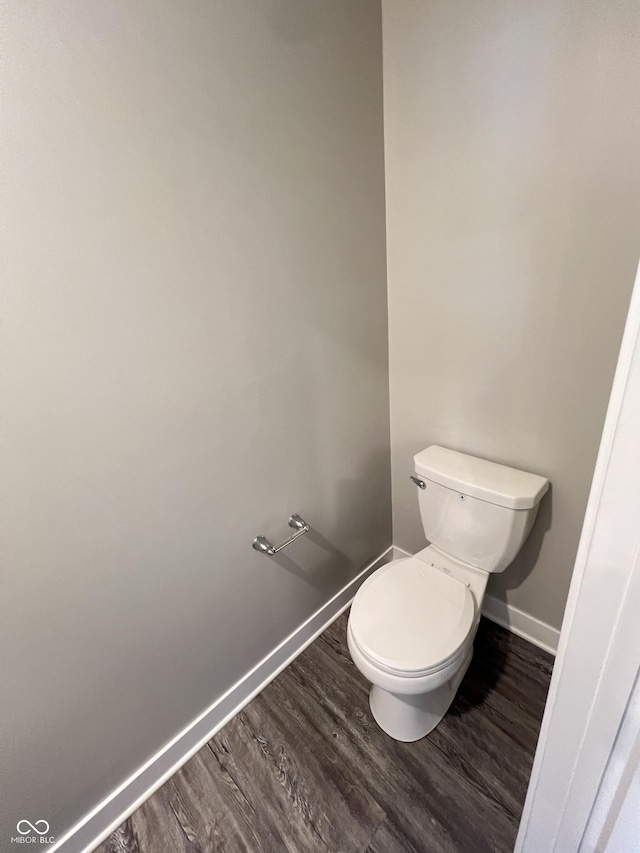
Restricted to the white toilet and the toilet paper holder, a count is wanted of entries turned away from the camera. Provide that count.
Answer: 0

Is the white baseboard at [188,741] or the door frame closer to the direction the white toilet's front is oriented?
the white baseboard

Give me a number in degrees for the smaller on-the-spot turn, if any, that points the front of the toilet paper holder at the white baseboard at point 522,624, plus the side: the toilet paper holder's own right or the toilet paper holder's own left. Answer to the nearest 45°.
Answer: approximately 45° to the toilet paper holder's own left

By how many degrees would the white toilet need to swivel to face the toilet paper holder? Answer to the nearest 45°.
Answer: approximately 45° to its right

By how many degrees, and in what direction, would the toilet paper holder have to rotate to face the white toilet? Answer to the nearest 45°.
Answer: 0° — it already faces it

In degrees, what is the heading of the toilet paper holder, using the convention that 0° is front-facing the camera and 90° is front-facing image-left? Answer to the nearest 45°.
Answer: approximately 315°

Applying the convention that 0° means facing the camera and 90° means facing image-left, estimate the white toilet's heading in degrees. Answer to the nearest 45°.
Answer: approximately 45°
